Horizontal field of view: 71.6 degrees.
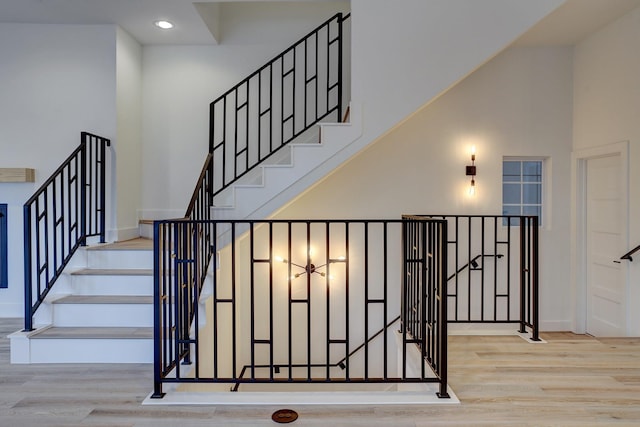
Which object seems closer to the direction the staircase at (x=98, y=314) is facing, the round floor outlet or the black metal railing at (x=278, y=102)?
the round floor outlet

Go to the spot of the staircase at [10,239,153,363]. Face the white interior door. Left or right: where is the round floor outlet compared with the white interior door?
right

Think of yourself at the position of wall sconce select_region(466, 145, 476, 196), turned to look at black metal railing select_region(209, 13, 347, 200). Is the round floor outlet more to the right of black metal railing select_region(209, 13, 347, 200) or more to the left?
left

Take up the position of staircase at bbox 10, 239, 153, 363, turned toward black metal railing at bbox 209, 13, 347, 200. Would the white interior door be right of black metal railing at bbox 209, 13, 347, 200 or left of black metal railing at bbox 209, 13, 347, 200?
right

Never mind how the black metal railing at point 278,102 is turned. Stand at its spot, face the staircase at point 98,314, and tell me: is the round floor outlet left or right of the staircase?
left

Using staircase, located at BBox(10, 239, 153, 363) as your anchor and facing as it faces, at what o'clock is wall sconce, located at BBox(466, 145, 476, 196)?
The wall sconce is roughly at 9 o'clock from the staircase.

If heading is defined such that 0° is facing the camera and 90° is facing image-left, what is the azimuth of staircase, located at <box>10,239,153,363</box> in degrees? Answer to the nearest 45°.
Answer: approximately 0°

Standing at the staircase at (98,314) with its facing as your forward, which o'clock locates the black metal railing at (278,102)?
The black metal railing is roughly at 8 o'clock from the staircase.

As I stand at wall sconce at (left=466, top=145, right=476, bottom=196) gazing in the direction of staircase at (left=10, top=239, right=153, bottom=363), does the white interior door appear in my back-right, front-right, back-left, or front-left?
back-left

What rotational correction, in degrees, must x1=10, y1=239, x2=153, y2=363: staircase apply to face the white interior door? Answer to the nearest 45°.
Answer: approximately 90° to its left

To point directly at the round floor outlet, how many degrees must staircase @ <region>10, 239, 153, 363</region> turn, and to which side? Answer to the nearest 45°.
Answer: approximately 45° to its left
